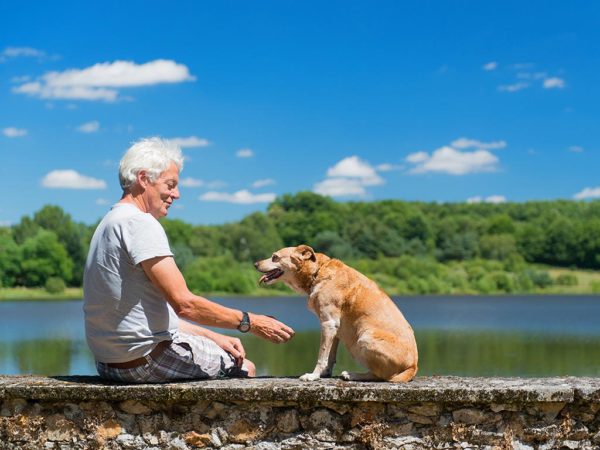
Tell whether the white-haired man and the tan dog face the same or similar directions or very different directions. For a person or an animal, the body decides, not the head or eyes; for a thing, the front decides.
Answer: very different directions

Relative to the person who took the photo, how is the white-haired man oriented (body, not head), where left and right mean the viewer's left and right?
facing to the right of the viewer

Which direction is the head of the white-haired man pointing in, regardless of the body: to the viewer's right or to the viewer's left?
to the viewer's right

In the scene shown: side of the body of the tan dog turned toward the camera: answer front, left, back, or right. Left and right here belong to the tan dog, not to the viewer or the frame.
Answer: left

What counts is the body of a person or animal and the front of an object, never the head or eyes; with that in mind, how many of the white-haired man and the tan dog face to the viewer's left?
1

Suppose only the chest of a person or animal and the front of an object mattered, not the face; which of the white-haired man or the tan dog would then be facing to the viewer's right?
the white-haired man
